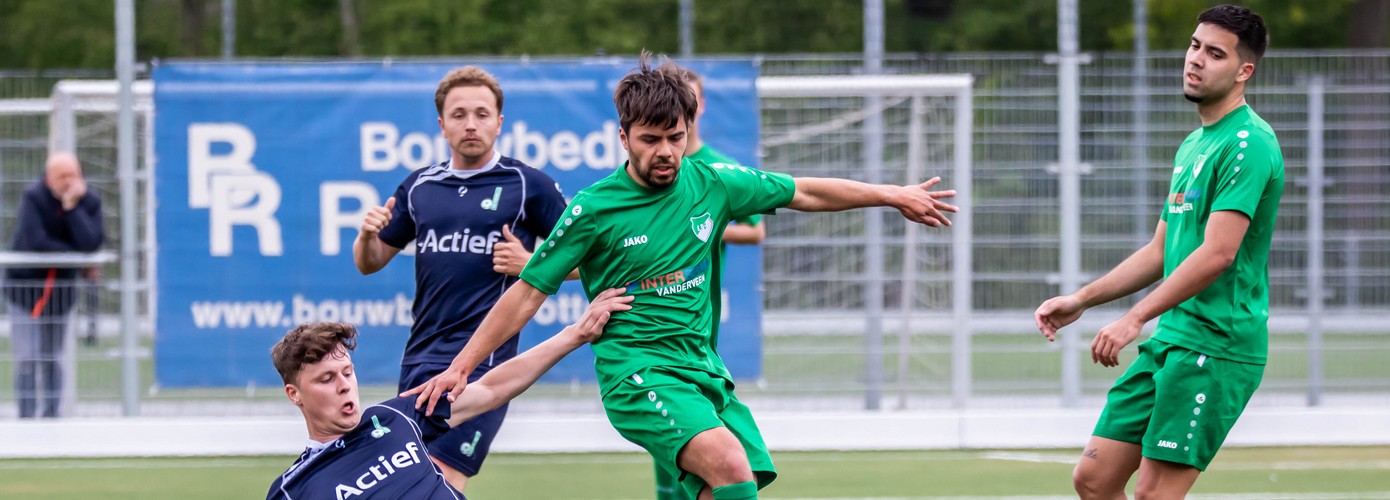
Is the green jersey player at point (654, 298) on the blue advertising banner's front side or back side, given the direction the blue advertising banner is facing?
on the front side

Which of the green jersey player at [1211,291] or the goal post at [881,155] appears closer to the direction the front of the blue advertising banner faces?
the green jersey player

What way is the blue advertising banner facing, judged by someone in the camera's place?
facing the viewer

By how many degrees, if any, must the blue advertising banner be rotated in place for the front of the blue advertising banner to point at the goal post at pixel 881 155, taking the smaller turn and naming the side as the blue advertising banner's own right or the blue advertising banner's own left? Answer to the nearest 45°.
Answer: approximately 90° to the blue advertising banner's own left

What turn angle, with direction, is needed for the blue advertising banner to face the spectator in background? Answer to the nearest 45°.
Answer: approximately 90° to its right

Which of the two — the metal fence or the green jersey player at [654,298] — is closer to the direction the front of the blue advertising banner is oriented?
the green jersey player

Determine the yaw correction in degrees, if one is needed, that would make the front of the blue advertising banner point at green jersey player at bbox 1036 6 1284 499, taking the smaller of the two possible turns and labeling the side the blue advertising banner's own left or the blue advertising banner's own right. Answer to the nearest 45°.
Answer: approximately 45° to the blue advertising banner's own left
